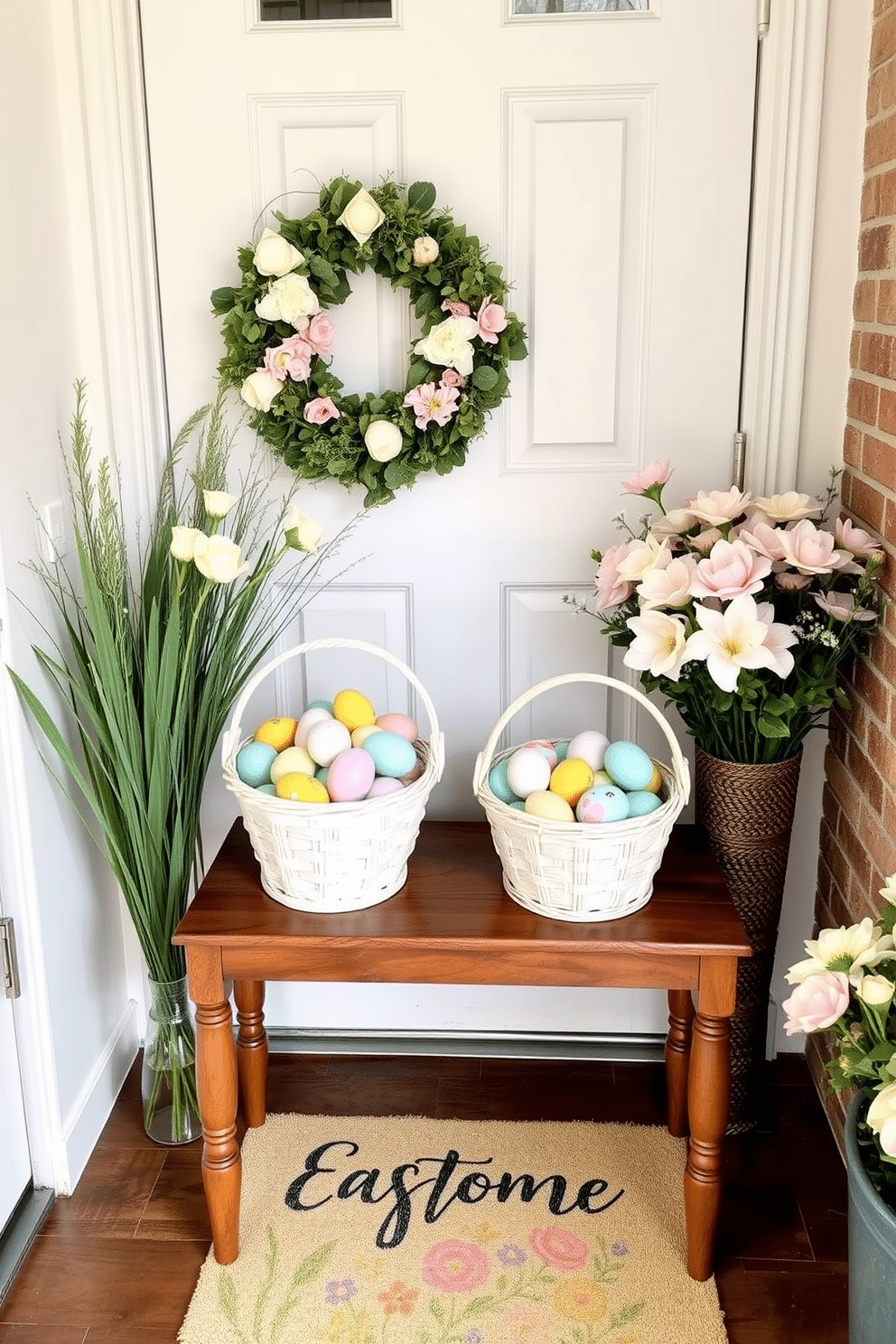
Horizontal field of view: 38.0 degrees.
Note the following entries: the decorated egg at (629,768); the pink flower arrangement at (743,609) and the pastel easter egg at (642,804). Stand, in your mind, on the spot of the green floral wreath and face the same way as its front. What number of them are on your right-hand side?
0

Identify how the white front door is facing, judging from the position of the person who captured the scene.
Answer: facing the viewer
